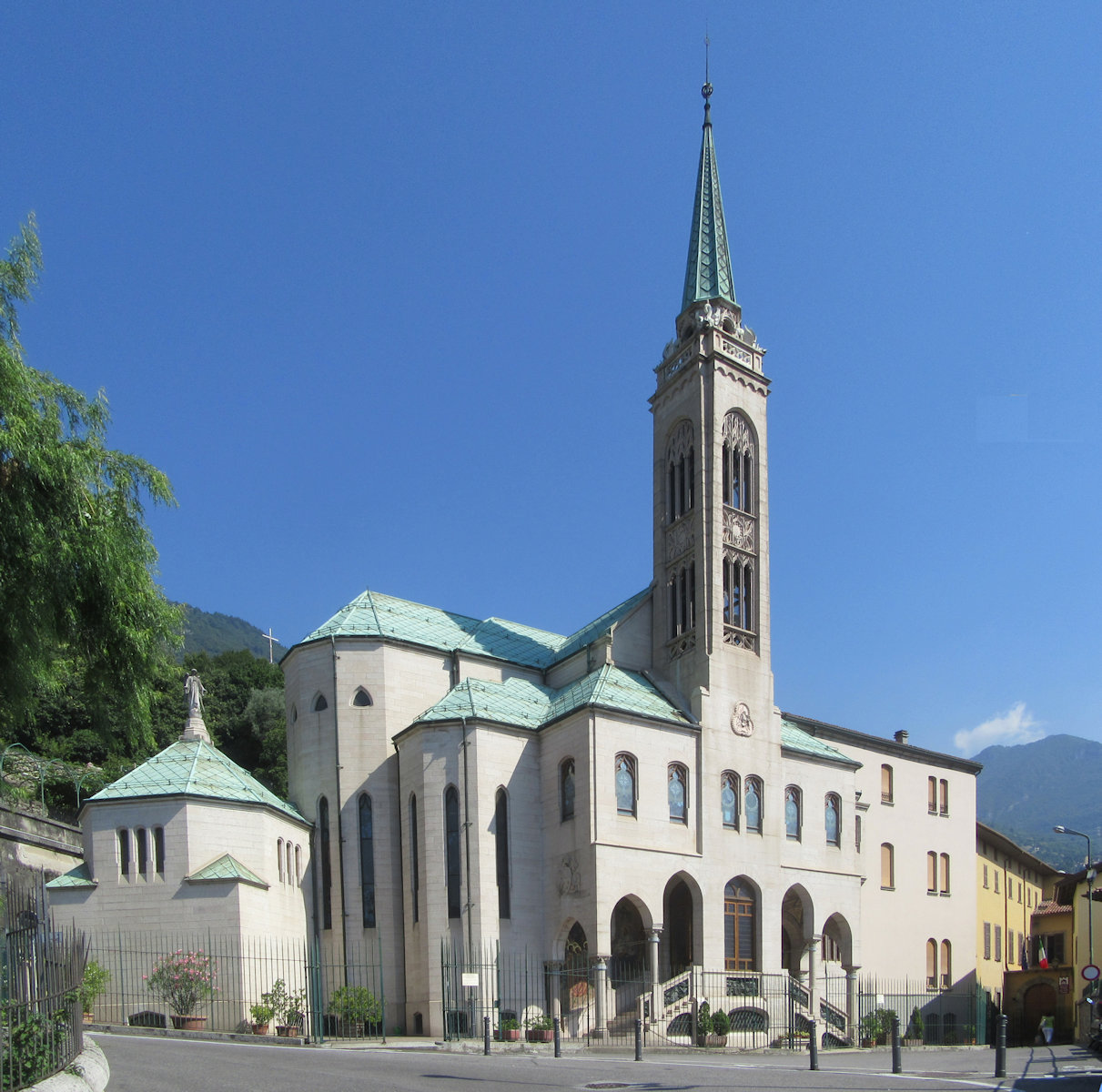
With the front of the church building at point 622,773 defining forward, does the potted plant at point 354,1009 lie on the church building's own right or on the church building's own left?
on the church building's own right

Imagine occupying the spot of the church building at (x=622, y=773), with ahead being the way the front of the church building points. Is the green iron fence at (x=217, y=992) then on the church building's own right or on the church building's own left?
on the church building's own right

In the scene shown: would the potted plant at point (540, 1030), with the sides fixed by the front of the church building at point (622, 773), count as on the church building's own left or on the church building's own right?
on the church building's own right

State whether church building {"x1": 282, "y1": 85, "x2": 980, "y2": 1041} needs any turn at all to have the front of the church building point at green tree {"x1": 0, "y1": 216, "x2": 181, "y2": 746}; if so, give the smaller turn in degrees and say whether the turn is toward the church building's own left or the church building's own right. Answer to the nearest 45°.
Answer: approximately 45° to the church building's own right

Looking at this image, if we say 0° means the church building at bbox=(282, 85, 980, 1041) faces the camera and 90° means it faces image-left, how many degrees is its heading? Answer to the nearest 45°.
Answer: approximately 315°

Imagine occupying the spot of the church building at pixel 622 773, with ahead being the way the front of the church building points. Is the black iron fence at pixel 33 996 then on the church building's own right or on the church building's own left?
on the church building's own right
